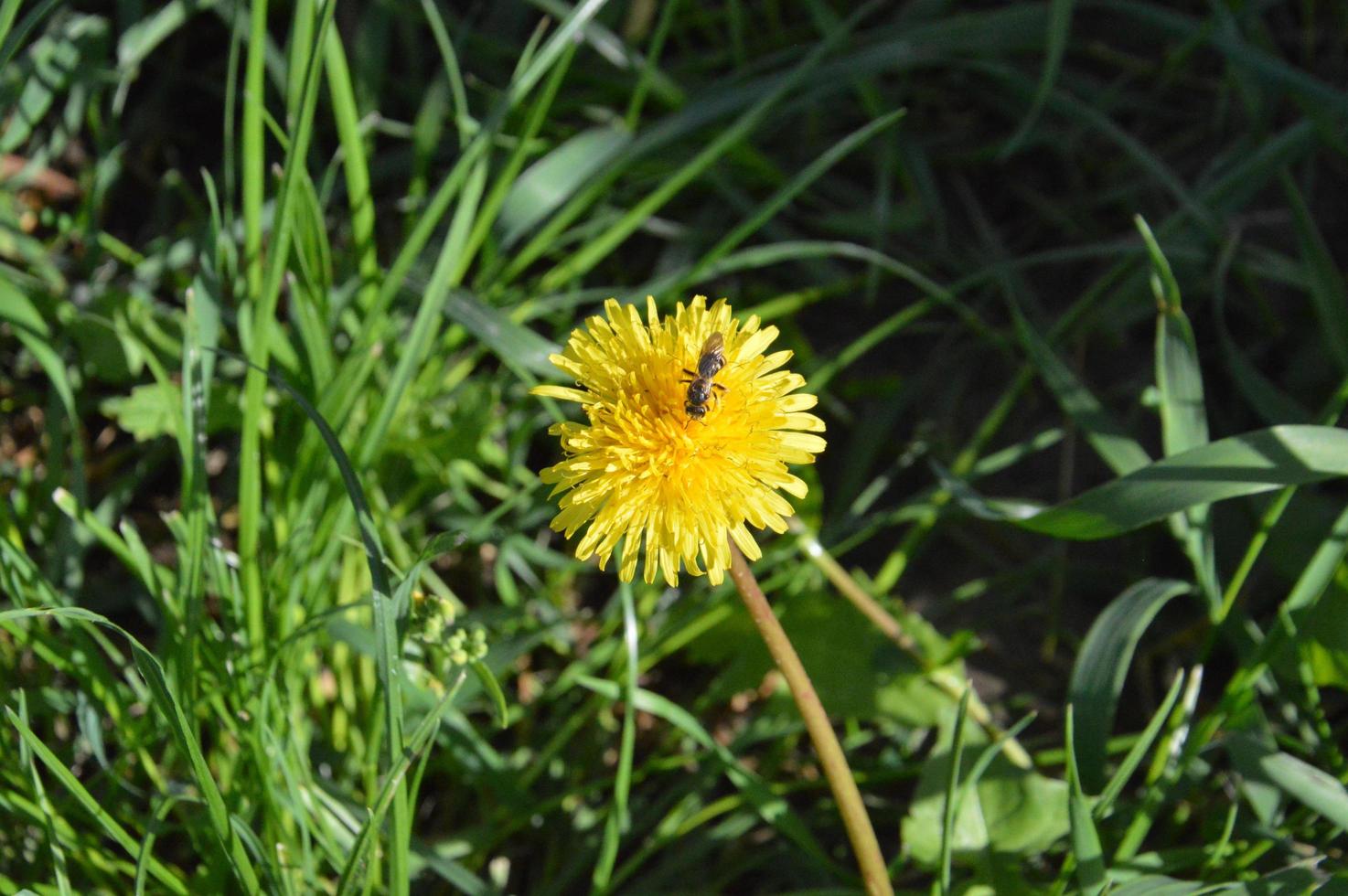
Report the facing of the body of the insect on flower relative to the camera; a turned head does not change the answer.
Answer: toward the camera

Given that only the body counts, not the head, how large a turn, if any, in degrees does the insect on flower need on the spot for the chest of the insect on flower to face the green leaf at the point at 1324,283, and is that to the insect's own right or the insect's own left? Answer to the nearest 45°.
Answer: approximately 135° to the insect's own left

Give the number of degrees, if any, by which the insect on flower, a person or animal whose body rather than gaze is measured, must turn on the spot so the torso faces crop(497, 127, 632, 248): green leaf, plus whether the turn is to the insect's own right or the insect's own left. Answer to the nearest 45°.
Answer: approximately 180°

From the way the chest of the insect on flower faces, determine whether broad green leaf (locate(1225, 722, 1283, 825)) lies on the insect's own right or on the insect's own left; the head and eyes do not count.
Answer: on the insect's own left
